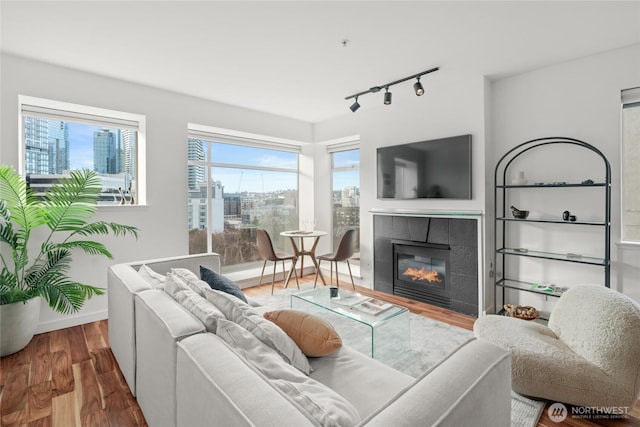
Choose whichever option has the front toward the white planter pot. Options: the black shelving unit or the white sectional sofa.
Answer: the black shelving unit

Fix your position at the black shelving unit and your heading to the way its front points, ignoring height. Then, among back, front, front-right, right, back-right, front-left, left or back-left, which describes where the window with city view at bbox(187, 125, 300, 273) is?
front-right

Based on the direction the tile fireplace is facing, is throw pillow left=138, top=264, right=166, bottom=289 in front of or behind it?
in front

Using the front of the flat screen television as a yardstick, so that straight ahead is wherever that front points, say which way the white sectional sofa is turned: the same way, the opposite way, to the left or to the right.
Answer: the opposite way

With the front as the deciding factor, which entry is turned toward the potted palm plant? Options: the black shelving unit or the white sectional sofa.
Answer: the black shelving unit

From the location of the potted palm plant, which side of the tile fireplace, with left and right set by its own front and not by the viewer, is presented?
front

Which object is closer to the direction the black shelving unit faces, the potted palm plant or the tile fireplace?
the potted palm plant

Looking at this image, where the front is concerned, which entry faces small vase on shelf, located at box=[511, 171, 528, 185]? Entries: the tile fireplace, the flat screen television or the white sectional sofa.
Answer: the white sectional sofa

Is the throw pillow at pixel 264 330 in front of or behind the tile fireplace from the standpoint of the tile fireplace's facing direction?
in front

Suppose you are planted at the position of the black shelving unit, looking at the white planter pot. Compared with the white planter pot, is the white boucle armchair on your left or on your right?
left

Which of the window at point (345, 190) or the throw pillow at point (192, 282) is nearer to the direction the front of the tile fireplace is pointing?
the throw pillow

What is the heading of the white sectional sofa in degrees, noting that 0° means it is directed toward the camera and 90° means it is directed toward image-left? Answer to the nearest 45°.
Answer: approximately 225°

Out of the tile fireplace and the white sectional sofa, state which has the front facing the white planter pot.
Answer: the tile fireplace

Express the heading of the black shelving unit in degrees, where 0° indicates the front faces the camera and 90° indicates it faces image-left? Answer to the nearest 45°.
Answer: approximately 45°

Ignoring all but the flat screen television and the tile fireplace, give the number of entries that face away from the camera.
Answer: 0

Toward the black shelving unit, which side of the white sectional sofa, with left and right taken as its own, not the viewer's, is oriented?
front

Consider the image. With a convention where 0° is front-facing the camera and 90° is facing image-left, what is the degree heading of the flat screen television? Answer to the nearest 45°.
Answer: approximately 45°

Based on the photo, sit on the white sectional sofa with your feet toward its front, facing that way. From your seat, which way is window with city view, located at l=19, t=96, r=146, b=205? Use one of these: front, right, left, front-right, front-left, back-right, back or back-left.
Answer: left

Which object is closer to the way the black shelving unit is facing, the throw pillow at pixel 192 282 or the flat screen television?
the throw pillow

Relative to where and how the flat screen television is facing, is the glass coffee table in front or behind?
in front
